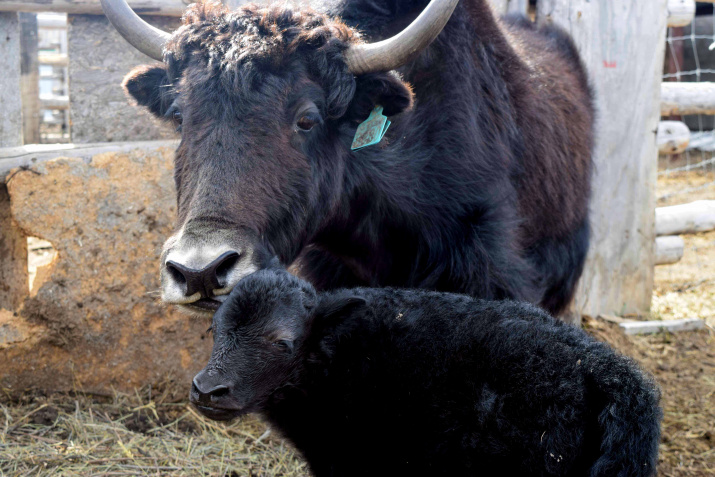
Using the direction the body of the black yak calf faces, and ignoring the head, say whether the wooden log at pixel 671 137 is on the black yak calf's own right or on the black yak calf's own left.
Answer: on the black yak calf's own right

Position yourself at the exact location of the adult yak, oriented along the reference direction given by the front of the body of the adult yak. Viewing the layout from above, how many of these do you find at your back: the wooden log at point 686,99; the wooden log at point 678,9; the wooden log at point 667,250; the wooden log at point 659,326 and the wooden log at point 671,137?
5

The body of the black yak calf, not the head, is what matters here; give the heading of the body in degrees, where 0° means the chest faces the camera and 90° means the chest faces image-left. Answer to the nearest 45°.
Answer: approximately 90°

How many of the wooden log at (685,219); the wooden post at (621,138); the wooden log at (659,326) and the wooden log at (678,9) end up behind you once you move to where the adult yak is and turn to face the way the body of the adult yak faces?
4

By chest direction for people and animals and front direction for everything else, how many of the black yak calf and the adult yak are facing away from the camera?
0

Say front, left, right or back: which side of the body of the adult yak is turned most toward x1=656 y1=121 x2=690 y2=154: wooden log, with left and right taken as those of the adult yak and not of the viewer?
back

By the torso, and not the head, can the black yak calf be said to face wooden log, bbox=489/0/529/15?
no

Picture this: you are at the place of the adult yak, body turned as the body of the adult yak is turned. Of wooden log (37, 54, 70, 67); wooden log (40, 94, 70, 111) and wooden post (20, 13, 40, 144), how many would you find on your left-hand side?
0

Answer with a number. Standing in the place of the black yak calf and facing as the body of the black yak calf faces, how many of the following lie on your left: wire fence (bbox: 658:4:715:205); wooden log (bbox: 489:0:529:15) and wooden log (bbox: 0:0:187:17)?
0

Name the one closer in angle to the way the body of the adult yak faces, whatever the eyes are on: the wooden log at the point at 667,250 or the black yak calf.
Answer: the black yak calf

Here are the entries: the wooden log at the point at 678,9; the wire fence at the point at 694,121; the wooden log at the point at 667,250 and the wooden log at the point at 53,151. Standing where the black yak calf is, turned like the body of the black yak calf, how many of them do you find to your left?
0

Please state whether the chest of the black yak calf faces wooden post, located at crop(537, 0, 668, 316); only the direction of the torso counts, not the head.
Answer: no

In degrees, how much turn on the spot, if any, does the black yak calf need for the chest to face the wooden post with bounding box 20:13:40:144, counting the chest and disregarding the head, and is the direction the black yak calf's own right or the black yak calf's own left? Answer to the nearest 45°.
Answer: approximately 45° to the black yak calf's own right

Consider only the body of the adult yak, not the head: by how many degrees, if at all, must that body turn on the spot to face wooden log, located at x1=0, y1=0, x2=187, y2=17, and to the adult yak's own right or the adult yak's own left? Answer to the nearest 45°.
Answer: approximately 90° to the adult yak's own right

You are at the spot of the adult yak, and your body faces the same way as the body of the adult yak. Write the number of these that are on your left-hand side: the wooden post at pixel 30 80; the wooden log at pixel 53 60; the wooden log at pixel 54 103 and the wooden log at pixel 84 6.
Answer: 0

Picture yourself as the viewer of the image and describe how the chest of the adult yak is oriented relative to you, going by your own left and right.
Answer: facing the viewer and to the left of the viewer

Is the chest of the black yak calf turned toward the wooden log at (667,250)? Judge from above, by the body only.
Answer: no
